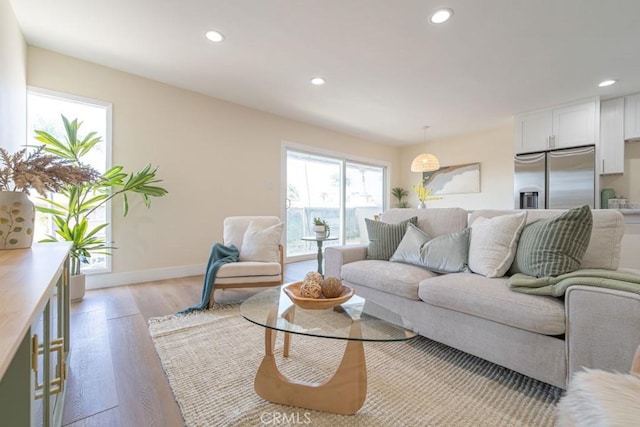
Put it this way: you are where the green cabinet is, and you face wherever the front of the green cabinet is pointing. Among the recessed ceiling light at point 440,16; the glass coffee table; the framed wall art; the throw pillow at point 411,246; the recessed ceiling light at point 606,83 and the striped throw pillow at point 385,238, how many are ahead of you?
6

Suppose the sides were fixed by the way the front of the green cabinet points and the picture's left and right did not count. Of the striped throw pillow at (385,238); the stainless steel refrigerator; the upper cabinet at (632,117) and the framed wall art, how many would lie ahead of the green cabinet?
4

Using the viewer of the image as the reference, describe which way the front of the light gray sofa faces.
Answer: facing the viewer and to the left of the viewer

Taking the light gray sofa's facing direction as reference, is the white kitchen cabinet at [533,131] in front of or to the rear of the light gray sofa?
to the rear

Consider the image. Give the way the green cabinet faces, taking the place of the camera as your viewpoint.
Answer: facing to the right of the viewer

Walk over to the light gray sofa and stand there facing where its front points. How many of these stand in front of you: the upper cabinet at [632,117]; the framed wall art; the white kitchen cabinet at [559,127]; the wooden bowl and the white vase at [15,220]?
2

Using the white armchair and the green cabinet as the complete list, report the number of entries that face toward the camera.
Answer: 1

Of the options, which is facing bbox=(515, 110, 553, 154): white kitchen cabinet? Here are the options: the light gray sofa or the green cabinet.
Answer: the green cabinet

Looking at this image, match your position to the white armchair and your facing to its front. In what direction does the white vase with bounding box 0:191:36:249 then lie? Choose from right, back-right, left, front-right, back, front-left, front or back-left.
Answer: front-right

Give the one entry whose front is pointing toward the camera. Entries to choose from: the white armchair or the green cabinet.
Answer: the white armchair

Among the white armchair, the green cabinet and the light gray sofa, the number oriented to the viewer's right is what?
1

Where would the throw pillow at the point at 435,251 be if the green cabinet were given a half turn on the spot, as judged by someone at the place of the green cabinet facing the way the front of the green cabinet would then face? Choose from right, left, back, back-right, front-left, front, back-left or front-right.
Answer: back

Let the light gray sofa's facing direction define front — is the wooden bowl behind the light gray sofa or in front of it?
in front

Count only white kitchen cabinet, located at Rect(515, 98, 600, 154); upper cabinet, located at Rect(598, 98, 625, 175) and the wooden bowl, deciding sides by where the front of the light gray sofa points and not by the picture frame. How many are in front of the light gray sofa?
1

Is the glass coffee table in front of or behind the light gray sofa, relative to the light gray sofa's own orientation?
in front

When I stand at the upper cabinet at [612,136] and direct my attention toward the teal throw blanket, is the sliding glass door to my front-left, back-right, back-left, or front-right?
front-right

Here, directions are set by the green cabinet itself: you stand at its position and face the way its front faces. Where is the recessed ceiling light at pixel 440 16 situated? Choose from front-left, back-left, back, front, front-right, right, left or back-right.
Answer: front

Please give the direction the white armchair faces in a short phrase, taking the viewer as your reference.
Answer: facing the viewer
